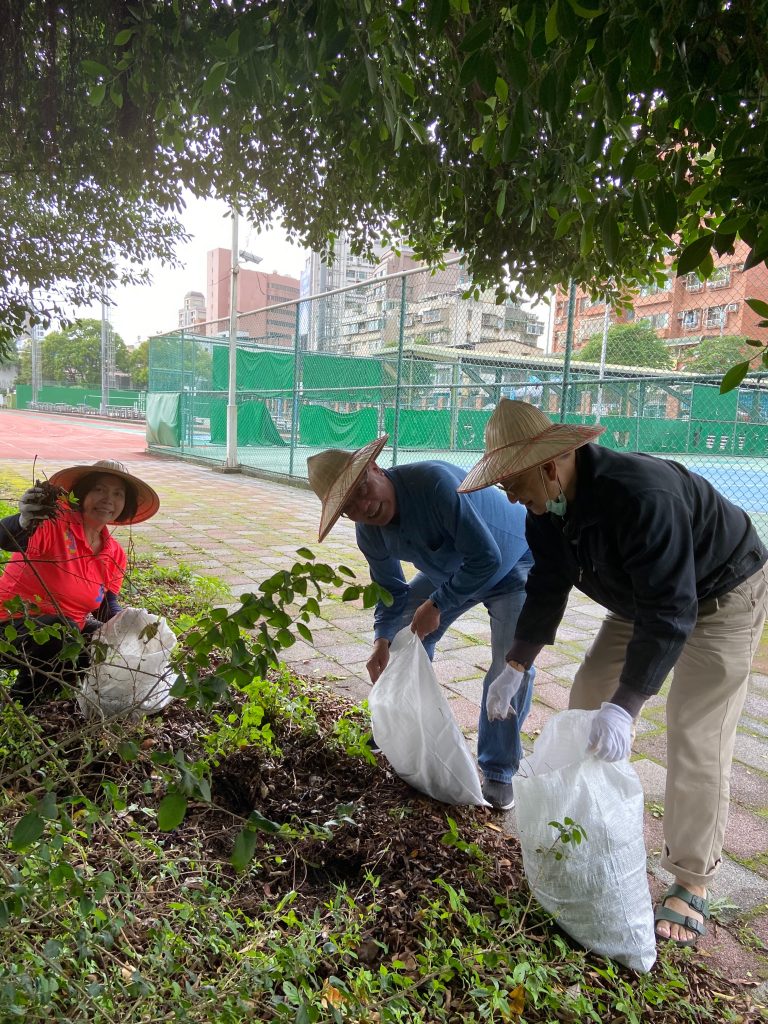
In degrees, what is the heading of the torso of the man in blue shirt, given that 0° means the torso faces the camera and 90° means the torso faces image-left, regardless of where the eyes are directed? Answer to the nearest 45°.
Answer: approximately 45°

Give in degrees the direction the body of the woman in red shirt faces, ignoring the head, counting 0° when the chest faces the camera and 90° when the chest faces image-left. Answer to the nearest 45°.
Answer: approximately 315°

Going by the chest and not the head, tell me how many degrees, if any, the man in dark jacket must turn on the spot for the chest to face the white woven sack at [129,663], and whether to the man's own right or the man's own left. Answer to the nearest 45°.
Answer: approximately 45° to the man's own right

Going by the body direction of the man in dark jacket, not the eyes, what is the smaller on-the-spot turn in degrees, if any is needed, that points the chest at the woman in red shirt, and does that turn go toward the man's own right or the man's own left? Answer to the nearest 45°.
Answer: approximately 45° to the man's own right

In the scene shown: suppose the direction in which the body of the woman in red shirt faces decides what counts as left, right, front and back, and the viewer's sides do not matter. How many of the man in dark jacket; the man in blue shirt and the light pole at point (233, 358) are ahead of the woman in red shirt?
2

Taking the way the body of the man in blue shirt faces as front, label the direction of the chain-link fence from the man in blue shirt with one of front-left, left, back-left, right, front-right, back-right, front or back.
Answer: back-right

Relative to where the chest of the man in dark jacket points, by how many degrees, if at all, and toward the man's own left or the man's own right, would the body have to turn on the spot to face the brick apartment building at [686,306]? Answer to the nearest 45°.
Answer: approximately 135° to the man's own right
